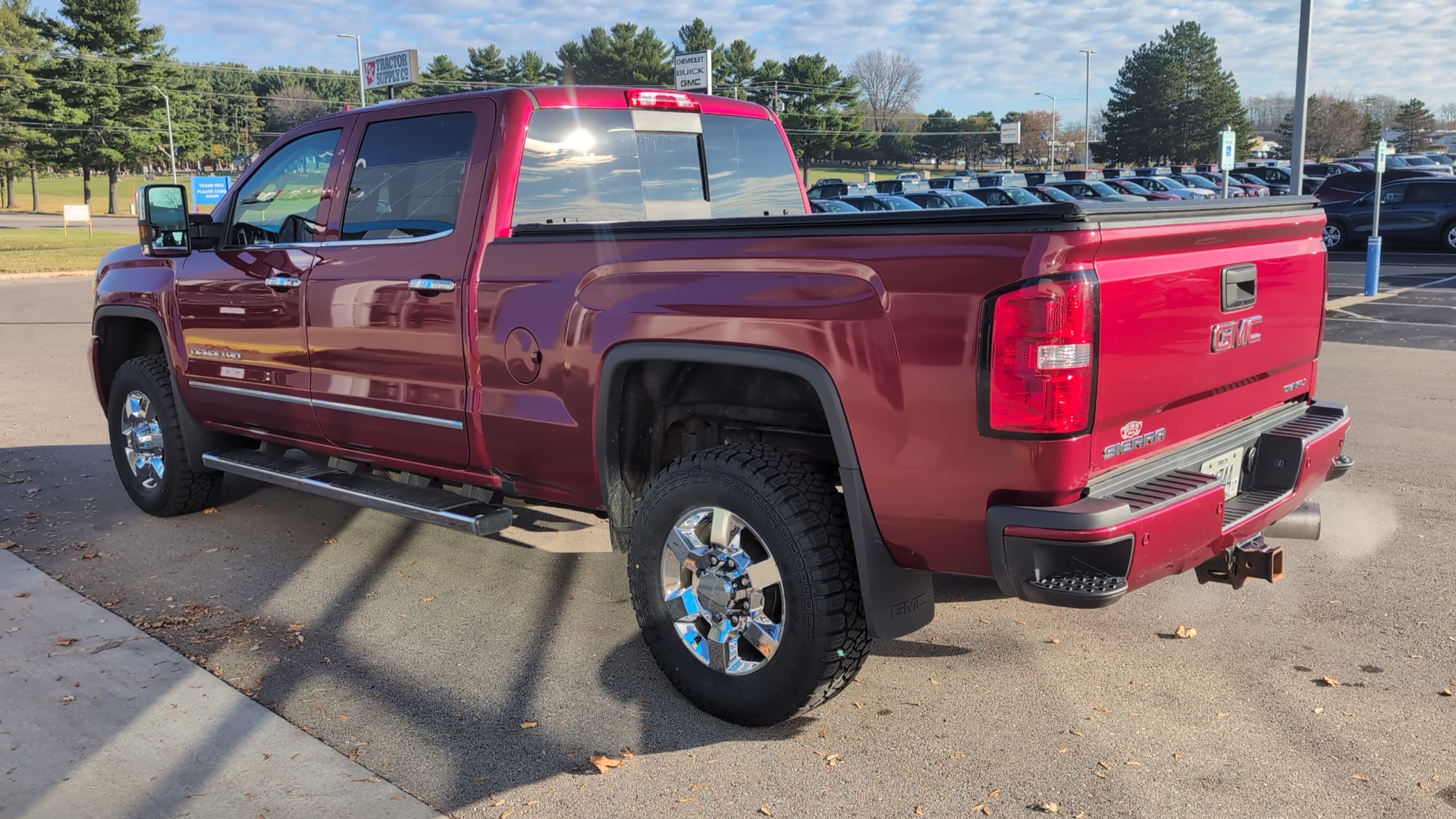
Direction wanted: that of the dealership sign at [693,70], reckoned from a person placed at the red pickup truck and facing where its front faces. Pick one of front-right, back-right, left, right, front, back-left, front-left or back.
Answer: front-right

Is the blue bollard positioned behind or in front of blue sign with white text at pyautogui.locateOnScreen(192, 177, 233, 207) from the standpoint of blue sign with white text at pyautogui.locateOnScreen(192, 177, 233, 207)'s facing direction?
in front

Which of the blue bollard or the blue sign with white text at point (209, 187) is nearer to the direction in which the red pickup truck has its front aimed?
the blue sign with white text

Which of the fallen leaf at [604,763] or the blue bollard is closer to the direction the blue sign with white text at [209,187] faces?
the fallen leaf

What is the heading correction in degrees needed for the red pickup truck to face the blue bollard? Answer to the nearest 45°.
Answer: approximately 90° to its right

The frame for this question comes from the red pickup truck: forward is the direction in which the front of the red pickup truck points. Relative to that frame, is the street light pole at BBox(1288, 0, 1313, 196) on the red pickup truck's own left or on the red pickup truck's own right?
on the red pickup truck's own right

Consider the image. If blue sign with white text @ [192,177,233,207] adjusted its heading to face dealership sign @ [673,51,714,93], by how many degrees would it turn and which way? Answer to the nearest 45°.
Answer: approximately 135° to its left

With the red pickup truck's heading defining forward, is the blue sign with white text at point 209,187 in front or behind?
in front

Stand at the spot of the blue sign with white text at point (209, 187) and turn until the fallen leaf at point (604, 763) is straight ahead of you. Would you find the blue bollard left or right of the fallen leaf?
left

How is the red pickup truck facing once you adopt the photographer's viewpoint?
facing away from the viewer and to the left of the viewer

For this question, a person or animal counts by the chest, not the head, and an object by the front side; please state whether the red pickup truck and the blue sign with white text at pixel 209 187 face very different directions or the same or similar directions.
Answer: very different directions

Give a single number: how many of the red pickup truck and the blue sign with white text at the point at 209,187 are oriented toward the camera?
1

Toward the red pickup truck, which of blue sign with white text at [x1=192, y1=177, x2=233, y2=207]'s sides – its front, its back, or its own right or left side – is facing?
front

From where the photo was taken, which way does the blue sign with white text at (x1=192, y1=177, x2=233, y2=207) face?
toward the camera

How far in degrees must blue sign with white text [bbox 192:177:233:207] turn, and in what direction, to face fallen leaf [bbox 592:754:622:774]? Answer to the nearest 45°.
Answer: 0° — it already faces it

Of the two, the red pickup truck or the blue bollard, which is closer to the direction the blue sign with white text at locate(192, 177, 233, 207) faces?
the red pickup truck
